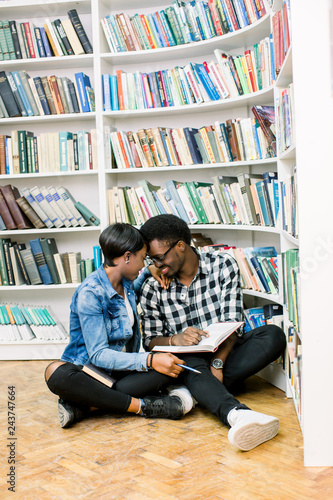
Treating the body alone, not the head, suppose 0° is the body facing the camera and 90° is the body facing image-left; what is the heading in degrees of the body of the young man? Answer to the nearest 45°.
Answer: approximately 0°

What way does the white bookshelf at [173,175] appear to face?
toward the camera

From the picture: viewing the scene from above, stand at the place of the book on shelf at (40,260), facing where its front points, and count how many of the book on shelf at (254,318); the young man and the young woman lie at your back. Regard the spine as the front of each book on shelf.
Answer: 0

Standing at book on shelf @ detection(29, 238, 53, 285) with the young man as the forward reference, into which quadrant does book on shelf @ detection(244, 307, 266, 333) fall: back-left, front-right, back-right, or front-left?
front-left

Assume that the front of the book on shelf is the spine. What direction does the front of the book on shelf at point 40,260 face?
toward the camera

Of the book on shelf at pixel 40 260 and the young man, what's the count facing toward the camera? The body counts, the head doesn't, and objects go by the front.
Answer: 2

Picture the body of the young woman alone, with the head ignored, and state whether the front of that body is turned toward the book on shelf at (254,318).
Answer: no

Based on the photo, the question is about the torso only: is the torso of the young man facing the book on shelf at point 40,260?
no

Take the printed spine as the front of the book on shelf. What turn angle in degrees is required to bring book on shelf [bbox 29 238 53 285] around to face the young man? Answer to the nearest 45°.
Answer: approximately 45° to its left

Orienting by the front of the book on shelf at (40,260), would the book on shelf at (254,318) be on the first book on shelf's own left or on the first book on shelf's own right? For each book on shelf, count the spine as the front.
on the first book on shelf's own left

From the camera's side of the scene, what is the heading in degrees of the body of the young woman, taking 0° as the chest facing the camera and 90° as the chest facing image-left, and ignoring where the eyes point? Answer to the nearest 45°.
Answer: approximately 315°

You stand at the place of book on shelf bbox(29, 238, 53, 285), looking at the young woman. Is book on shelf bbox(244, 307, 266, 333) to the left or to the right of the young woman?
left

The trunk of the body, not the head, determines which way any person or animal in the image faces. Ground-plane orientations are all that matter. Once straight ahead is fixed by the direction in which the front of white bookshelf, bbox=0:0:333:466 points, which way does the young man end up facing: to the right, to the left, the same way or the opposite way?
the same way
